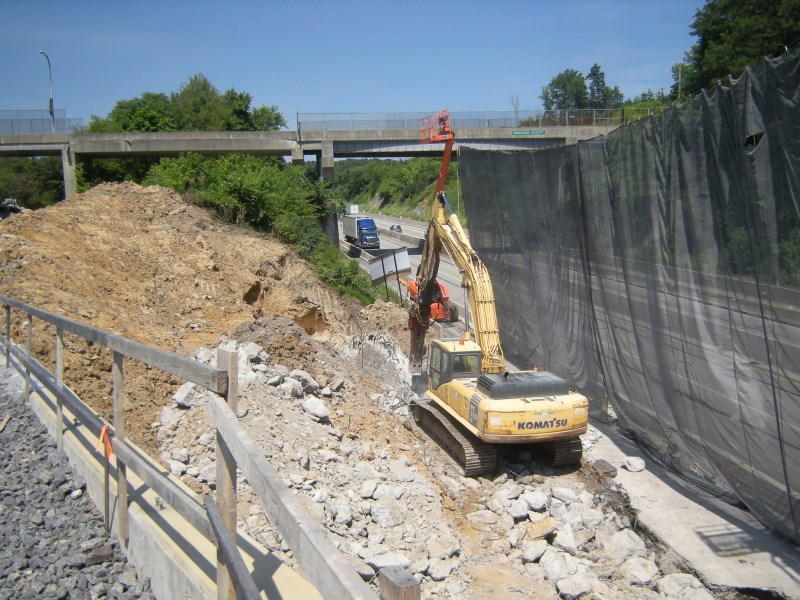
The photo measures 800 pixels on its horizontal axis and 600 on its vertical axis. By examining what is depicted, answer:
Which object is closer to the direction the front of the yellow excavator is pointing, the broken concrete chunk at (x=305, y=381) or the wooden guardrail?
the broken concrete chunk

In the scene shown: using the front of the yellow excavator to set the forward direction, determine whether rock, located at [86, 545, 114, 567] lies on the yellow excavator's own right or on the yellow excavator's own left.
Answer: on the yellow excavator's own left

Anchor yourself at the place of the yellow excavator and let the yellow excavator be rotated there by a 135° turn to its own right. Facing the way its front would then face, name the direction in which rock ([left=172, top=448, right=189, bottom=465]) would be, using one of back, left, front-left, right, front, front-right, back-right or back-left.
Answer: back-right

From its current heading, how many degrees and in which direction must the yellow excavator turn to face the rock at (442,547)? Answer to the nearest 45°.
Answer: approximately 135° to its left

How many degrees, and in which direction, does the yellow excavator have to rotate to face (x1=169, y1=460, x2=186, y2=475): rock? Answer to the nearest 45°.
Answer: approximately 90° to its left

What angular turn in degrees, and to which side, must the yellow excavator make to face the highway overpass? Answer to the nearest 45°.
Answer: approximately 45° to its right

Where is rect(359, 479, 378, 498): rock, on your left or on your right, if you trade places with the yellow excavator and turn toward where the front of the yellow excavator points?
on your left

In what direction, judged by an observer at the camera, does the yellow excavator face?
facing away from the viewer and to the left of the viewer

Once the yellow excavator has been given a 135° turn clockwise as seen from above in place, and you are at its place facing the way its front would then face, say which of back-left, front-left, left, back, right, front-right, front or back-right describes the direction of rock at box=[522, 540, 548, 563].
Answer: right

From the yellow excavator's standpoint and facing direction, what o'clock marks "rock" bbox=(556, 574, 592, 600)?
The rock is roughly at 7 o'clock from the yellow excavator.

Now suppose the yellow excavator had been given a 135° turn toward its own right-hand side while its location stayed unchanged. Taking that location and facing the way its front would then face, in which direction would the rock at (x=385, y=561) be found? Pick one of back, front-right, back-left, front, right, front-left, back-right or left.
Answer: right

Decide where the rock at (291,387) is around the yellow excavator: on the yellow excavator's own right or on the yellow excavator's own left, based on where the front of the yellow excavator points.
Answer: on the yellow excavator's own left

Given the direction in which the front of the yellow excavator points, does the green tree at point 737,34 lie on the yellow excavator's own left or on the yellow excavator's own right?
on the yellow excavator's own right

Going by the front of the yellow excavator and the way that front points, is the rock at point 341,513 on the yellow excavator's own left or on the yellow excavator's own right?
on the yellow excavator's own left

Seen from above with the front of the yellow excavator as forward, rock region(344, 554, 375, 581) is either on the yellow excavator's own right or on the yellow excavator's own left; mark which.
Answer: on the yellow excavator's own left
